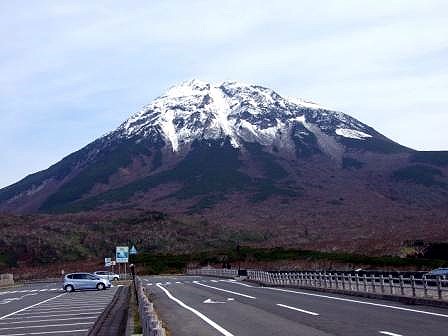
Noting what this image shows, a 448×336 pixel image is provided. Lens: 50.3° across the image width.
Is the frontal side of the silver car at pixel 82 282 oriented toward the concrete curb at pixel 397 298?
no
